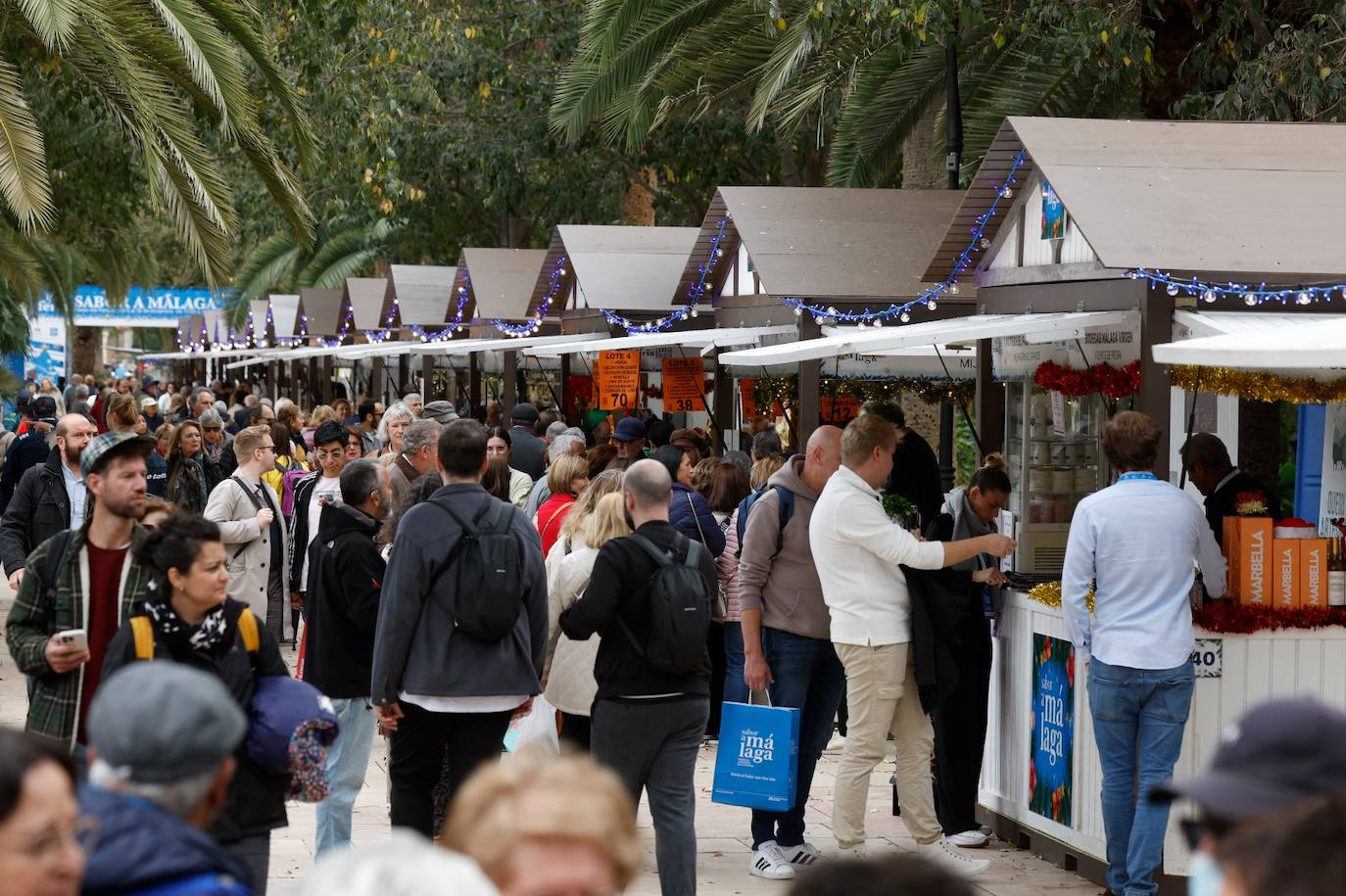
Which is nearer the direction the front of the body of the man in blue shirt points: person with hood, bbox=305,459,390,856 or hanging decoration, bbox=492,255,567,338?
the hanging decoration

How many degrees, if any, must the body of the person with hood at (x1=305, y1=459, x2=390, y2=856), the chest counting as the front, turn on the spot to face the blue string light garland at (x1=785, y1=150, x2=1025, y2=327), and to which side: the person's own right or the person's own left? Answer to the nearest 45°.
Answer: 0° — they already face it

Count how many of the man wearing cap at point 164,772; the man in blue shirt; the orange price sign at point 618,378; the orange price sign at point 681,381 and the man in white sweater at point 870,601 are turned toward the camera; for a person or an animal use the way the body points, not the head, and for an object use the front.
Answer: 2

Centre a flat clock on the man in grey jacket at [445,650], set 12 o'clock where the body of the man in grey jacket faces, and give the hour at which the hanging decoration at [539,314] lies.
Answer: The hanging decoration is roughly at 12 o'clock from the man in grey jacket.

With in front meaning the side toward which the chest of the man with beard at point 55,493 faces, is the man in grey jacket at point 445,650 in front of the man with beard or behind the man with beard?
in front

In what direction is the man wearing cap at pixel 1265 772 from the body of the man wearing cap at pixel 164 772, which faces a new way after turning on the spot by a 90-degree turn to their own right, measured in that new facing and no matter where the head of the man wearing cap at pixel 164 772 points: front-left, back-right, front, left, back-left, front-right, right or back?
front

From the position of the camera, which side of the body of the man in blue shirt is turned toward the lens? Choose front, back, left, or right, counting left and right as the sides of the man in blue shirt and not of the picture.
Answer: back

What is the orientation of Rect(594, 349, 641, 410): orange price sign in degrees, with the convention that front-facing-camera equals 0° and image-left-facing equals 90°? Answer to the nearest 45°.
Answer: approximately 0°

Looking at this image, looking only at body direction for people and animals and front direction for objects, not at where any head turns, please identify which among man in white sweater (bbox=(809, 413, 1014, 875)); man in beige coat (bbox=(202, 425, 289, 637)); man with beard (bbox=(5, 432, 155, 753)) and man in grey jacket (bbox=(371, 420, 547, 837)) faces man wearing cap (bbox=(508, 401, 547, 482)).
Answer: the man in grey jacket

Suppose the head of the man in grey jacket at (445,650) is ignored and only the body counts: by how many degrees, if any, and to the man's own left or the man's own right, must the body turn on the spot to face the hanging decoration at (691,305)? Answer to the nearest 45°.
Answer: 0° — they already face it
